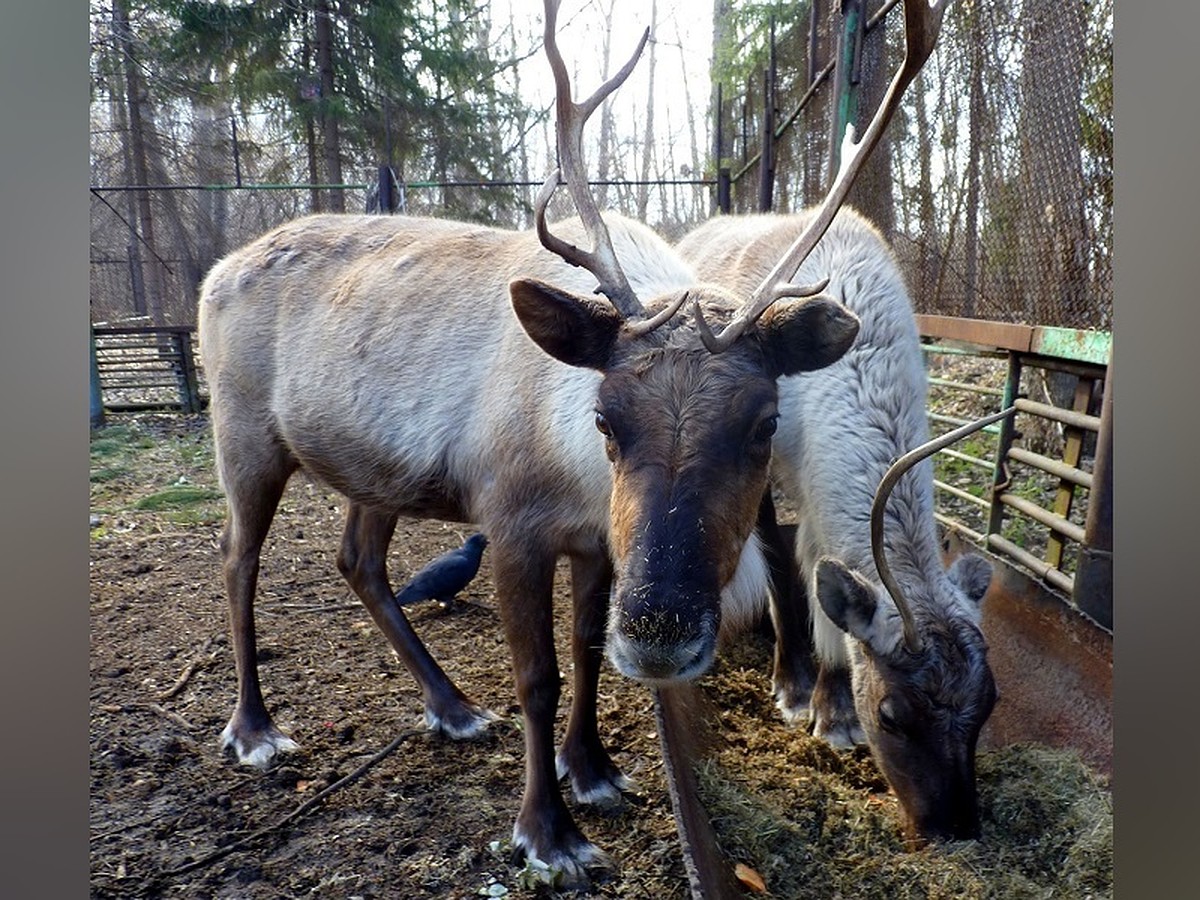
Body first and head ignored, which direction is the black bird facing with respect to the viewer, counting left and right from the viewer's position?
facing to the right of the viewer

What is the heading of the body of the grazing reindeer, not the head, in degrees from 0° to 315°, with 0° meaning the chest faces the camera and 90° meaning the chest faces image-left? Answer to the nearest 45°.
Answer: approximately 315°

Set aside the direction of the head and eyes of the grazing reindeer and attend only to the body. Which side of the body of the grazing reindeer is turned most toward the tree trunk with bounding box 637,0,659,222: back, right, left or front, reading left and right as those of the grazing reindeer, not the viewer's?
back

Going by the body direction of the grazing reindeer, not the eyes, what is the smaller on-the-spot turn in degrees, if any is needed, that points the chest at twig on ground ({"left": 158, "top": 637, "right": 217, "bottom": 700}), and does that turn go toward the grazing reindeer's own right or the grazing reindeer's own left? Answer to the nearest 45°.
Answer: approximately 135° to the grazing reindeer's own right

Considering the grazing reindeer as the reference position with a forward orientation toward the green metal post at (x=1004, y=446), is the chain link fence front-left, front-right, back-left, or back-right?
front-left

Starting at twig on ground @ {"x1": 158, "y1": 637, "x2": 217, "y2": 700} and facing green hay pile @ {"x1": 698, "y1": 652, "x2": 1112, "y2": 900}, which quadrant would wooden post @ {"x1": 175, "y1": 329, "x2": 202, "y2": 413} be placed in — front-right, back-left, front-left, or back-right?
back-left

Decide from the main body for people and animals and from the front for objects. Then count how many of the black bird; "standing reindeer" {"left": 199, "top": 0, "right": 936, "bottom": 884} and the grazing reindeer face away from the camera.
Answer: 0

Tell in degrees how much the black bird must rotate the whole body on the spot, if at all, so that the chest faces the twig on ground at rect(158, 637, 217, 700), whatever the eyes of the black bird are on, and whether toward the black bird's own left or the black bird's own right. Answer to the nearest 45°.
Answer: approximately 135° to the black bird's own right

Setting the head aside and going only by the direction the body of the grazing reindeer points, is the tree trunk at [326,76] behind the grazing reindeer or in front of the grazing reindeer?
behind

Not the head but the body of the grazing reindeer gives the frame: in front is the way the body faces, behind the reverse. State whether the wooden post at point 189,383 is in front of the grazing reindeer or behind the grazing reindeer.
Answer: behind

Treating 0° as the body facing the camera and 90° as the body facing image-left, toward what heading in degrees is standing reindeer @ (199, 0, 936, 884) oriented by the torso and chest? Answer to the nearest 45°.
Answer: approximately 315°

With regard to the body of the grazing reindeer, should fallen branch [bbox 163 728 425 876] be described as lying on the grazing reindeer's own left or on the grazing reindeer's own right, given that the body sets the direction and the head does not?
on the grazing reindeer's own right

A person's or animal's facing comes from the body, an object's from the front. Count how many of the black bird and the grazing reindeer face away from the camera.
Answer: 0
